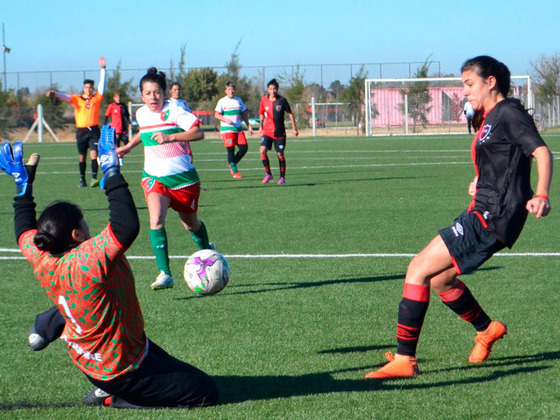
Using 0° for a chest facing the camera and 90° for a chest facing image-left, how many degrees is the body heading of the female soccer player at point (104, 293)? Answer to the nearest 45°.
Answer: approximately 225°

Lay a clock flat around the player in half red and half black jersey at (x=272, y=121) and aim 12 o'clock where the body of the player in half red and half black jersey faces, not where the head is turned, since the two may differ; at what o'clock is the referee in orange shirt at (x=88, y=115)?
The referee in orange shirt is roughly at 3 o'clock from the player in half red and half black jersey.

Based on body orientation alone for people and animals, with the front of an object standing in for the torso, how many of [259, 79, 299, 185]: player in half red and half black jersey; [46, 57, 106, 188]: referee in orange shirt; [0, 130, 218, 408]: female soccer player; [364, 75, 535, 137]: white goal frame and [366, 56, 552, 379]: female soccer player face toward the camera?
3

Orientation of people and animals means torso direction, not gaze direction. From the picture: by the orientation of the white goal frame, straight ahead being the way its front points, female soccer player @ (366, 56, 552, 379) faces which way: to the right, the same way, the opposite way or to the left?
to the right

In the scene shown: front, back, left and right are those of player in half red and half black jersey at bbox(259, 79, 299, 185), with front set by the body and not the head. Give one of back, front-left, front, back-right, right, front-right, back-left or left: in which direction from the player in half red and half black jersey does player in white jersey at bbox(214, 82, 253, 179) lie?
back-right

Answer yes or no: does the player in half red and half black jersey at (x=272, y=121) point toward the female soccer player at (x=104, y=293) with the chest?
yes

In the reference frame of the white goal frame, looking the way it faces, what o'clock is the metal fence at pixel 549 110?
The metal fence is roughly at 8 o'clock from the white goal frame.

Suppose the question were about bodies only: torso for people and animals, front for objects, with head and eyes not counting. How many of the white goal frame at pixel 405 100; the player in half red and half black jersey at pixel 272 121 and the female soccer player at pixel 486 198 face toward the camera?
2

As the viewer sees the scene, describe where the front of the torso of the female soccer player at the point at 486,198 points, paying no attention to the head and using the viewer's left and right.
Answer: facing to the left of the viewer

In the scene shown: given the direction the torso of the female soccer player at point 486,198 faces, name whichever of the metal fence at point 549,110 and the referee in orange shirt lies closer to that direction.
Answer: the referee in orange shirt
